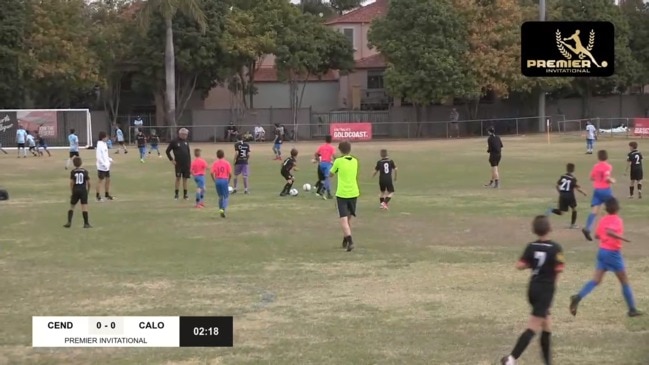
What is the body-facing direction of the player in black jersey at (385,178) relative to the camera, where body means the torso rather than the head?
away from the camera

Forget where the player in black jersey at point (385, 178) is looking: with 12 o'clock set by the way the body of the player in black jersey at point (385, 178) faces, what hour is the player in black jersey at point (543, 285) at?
the player in black jersey at point (543, 285) is roughly at 6 o'clock from the player in black jersey at point (385, 178).

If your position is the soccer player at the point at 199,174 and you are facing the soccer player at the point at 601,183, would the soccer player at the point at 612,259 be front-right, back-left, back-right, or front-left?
front-right

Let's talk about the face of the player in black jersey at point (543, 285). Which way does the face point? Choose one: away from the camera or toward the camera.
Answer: away from the camera

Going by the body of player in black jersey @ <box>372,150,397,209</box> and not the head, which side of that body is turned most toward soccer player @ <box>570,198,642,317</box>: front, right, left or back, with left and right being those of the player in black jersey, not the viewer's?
back

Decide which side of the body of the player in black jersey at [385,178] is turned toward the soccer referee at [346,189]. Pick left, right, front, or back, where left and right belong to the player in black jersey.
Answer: back

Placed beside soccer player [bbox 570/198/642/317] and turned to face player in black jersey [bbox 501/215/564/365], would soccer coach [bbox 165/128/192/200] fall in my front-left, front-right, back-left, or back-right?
back-right

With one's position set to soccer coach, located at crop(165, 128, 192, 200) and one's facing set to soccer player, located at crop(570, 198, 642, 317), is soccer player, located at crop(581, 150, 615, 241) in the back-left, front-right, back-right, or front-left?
front-left

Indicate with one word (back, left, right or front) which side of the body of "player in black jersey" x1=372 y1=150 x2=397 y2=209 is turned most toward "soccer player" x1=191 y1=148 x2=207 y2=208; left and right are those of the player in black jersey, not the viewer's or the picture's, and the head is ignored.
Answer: left

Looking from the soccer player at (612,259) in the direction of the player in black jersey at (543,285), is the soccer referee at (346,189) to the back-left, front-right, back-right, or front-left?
back-right

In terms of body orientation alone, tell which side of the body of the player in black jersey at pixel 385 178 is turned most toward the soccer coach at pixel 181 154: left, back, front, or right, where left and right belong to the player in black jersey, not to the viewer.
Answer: left

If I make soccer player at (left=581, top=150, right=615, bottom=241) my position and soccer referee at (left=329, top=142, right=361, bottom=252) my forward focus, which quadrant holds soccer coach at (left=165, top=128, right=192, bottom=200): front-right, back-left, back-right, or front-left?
front-right
